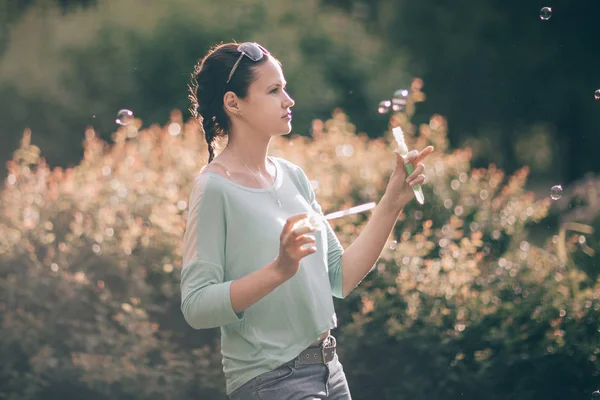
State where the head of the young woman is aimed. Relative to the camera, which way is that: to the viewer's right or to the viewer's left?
to the viewer's right

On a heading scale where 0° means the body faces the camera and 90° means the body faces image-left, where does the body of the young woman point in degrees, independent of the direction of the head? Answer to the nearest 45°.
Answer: approximately 315°
